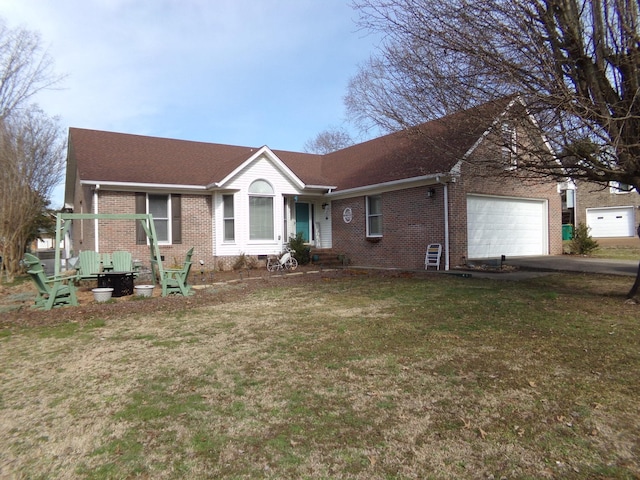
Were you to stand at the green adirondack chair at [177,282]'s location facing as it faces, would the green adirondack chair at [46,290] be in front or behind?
in front

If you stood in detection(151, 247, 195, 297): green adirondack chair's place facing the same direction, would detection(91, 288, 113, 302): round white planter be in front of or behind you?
in front

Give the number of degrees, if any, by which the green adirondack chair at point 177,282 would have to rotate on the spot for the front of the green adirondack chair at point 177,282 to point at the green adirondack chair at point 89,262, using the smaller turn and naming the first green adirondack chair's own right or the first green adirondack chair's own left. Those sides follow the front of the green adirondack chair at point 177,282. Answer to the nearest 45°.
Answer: approximately 45° to the first green adirondack chair's own right

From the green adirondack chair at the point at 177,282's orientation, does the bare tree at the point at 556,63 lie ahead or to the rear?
to the rear

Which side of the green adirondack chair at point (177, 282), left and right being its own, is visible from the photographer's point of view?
left

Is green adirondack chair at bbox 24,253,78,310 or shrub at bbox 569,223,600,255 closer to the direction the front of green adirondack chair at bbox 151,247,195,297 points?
the green adirondack chair

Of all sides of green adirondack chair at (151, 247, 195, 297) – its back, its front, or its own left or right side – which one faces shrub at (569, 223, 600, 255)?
back

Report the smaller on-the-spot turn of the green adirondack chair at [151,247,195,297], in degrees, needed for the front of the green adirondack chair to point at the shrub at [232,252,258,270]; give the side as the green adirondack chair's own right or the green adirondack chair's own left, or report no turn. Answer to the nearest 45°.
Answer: approximately 135° to the green adirondack chair's own right

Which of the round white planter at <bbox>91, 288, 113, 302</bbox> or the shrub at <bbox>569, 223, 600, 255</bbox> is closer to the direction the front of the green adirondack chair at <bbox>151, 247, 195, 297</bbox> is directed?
the round white planter

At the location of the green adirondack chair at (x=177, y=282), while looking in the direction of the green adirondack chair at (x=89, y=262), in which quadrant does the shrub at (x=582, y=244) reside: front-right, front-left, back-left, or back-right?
back-right
